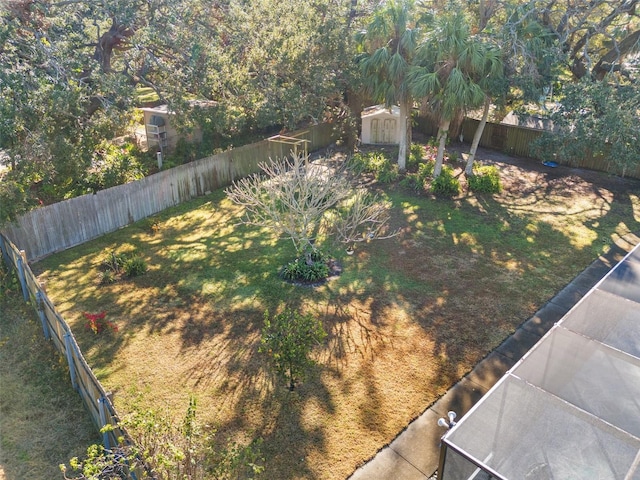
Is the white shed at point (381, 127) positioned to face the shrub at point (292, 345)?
yes

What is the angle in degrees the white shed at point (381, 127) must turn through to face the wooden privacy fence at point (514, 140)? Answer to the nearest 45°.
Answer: approximately 90° to its left

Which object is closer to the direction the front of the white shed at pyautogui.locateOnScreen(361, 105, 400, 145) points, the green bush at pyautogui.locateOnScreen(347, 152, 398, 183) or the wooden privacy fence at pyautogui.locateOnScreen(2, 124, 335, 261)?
the green bush

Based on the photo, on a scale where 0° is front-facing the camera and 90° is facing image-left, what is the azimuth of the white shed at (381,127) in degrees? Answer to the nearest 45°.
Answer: approximately 0°

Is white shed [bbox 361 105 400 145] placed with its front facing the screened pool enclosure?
yes

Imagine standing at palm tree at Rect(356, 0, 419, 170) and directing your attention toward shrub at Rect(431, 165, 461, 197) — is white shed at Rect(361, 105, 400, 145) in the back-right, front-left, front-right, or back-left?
back-left

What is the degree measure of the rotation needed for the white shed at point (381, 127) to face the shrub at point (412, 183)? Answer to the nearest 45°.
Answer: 0° — it already faces it

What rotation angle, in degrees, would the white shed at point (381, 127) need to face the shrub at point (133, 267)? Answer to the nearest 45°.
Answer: approximately 45° to its right

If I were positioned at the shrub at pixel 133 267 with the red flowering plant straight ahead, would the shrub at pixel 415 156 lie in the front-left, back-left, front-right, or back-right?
back-left
